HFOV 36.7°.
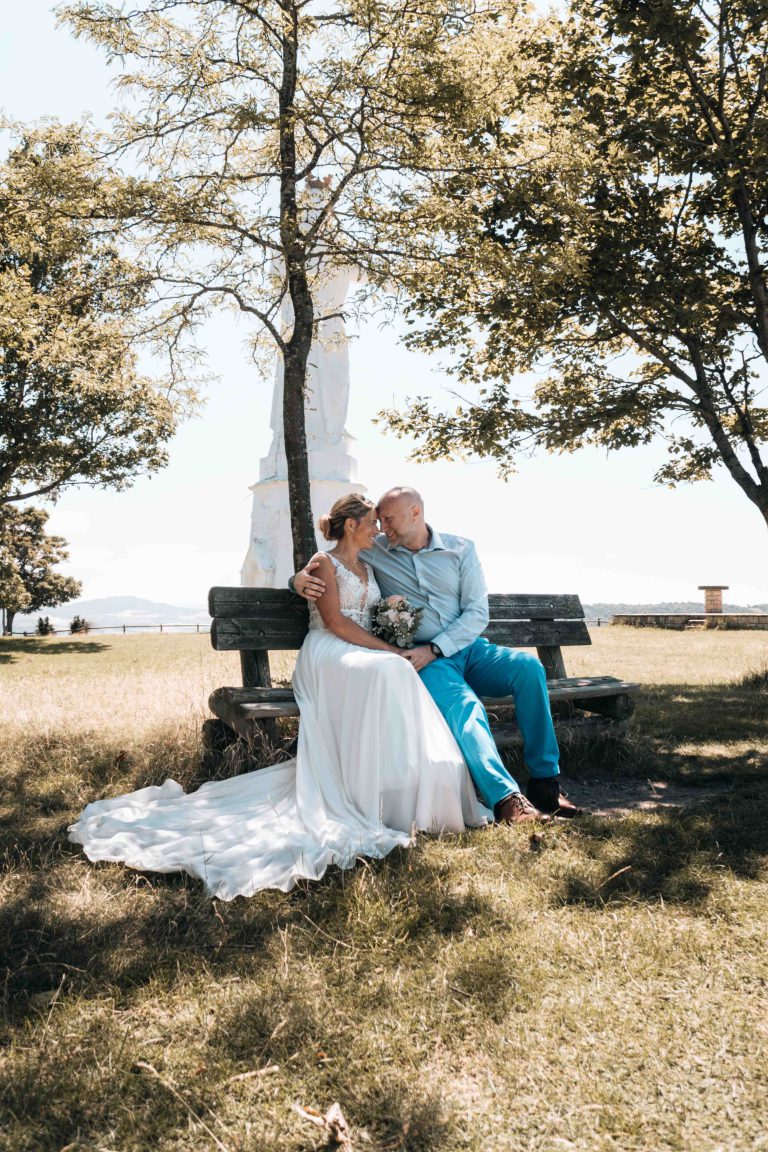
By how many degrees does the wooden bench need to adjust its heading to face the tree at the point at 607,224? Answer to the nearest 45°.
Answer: approximately 90° to its left

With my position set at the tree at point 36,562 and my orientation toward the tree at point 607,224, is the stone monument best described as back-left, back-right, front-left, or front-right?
front-left

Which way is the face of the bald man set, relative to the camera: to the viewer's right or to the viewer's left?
to the viewer's left

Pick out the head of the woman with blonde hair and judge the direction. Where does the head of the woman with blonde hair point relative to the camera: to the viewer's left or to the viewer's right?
to the viewer's right

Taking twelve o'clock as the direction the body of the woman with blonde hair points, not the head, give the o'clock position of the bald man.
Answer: The bald man is roughly at 9 o'clock from the woman with blonde hair.

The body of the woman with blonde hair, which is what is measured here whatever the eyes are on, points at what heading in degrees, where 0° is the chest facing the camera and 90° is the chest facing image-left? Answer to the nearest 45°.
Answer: approximately 315°

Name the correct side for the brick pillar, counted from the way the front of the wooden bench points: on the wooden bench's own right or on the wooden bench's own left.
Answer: on the wooden bench's own left

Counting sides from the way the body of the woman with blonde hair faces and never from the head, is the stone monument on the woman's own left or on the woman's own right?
on the woman's own left
